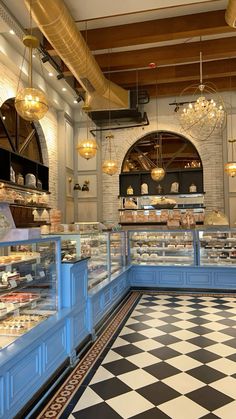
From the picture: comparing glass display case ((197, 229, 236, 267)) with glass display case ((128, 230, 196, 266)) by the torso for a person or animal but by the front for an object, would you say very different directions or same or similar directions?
same or similar directions

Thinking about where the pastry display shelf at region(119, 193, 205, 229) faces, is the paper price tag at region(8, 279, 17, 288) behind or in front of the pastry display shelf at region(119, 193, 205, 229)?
in front

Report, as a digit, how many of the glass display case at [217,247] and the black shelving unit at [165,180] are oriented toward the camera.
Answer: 2

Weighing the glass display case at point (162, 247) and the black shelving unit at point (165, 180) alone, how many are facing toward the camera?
2

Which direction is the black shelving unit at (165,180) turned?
toward the camera

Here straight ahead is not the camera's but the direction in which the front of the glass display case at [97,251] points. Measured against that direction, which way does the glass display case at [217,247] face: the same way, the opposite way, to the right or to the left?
to the right

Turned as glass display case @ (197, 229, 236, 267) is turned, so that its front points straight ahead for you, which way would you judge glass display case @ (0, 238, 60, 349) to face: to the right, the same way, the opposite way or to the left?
to the left

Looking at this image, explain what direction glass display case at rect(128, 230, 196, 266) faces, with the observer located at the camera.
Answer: facing the viewer

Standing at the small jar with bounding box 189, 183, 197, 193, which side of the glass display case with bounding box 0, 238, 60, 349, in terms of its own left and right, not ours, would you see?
left

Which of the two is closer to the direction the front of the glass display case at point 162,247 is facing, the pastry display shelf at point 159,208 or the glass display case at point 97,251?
the glass display case

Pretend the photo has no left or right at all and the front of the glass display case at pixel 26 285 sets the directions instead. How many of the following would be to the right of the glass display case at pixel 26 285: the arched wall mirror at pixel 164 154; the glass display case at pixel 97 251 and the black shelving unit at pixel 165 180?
0

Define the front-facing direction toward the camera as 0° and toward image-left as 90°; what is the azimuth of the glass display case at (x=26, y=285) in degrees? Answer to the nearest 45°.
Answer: approximately 315°

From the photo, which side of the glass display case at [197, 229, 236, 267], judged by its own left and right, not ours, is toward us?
front

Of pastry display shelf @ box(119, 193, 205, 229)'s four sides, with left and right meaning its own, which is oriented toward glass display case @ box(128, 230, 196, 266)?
front

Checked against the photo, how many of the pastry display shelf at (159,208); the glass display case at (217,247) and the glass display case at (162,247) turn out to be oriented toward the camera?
3

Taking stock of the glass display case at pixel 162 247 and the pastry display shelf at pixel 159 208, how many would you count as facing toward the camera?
2

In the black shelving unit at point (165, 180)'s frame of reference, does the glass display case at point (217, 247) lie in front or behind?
in front

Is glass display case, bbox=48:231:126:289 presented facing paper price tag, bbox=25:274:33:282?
no

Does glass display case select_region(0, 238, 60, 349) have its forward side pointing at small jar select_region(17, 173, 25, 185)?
no
